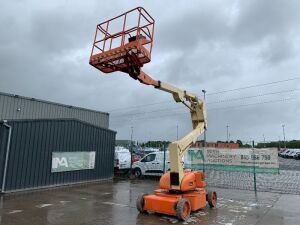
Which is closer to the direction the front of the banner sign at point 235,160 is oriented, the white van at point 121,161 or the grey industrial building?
the grey industrial building

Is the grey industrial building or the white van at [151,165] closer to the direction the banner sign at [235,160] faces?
the grey industrial building

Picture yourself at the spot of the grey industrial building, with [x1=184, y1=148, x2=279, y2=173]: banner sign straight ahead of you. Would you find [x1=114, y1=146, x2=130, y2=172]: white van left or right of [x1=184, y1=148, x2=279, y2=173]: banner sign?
left

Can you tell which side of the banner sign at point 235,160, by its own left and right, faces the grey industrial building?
right

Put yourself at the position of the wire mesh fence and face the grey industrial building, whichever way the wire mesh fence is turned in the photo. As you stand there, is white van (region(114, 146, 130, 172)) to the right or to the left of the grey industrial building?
right

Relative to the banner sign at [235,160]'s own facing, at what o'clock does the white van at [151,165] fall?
The white van is roughly at 4 o'clock from the banner sign.

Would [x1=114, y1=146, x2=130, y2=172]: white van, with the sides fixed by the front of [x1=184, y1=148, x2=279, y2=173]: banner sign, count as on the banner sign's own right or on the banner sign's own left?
on the banner sign's own right

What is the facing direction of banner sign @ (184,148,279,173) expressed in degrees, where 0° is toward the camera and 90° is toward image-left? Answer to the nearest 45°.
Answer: approximately 0°
